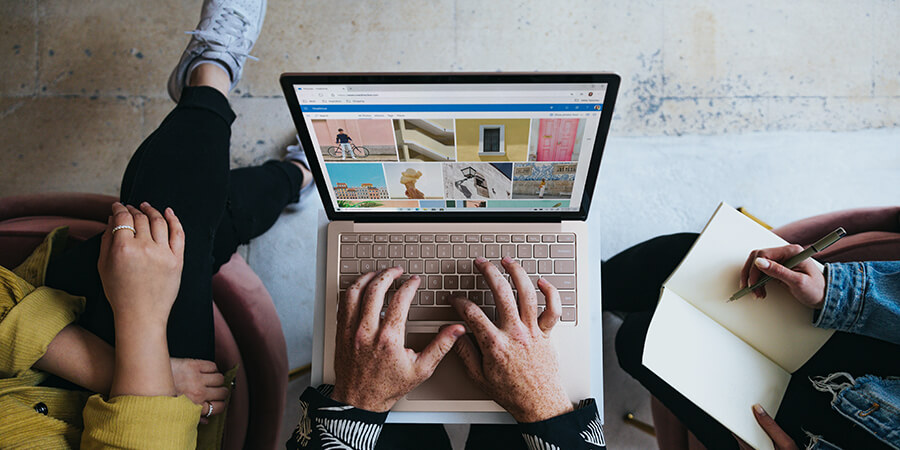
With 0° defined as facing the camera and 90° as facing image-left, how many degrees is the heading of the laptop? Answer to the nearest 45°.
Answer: approximately 0°

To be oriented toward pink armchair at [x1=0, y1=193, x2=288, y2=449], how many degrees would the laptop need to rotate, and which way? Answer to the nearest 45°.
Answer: approximately 135° to its right
